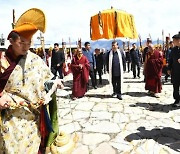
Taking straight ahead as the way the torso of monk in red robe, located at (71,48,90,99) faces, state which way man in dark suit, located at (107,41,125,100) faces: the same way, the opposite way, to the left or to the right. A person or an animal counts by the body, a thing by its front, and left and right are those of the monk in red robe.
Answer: the same way

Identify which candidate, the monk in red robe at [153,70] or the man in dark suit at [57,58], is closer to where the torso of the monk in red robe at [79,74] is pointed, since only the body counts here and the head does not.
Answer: the monk in red robe

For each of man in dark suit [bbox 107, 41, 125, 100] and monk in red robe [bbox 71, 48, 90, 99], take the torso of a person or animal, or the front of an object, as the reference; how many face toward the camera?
2

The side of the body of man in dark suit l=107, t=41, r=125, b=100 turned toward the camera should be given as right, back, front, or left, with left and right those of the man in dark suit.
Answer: front

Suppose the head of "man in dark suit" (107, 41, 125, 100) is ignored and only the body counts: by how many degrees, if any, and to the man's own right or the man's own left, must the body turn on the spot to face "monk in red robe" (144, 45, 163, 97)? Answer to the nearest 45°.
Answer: approximately 90° to the man's own left

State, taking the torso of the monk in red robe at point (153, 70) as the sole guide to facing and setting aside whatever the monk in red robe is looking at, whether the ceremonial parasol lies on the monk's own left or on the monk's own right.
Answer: on the monk's own right

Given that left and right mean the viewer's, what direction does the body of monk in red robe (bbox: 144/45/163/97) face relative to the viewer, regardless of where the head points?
facing the viewer and to the left of the viewer

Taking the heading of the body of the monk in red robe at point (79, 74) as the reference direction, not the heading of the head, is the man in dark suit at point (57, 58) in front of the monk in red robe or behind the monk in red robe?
behind

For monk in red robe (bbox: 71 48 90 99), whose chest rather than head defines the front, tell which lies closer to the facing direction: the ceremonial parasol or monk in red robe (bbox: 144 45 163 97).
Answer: the monk in red robe

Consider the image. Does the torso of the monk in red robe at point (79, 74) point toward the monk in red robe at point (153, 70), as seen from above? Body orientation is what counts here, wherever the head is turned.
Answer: no

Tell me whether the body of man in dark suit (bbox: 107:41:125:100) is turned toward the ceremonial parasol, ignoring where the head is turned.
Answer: no

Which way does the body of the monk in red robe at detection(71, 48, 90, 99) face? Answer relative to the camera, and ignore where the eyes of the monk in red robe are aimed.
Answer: toward the camera

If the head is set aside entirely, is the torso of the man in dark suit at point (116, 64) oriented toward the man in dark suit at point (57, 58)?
no

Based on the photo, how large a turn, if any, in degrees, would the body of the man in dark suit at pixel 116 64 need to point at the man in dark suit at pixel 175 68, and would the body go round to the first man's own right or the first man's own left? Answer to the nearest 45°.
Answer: approximately 45° to the first man's own left

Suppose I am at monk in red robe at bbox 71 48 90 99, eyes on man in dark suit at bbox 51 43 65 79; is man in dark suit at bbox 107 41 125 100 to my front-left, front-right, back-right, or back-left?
back-right

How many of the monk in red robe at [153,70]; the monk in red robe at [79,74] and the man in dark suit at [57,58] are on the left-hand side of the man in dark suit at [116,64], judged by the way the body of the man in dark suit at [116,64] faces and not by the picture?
1

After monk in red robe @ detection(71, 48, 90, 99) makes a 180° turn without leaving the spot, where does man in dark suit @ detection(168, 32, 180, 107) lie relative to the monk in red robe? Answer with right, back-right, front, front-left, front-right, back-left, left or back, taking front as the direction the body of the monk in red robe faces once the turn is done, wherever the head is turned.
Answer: back-right

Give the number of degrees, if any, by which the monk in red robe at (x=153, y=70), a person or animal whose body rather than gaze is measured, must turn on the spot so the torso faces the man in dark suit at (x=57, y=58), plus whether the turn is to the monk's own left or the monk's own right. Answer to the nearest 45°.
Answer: approximately 90° to the monk's own right

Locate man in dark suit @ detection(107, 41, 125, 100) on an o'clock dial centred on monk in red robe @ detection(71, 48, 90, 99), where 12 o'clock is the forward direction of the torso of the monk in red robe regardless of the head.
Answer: The man in dark suit is roughly at 10 o'clock from the monk in red robe.
